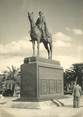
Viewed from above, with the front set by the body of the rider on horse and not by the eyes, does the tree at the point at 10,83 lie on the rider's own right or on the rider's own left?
on the rider's own right

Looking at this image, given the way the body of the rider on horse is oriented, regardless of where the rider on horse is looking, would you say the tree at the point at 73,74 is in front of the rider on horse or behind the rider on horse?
behind

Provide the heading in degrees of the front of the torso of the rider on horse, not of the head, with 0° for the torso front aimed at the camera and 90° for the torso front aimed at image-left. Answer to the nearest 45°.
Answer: approximately 45°
